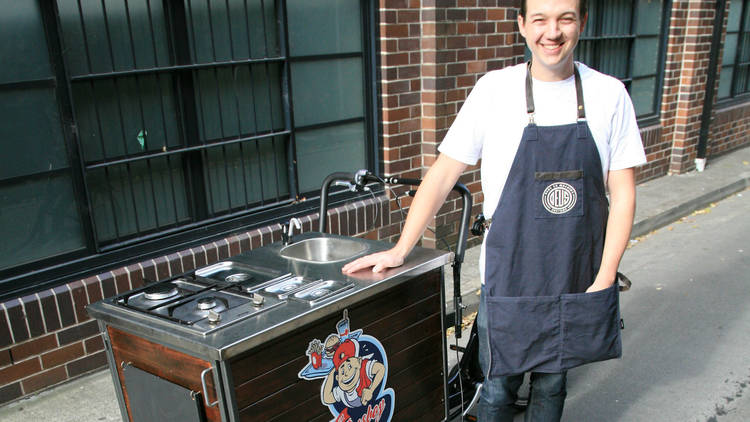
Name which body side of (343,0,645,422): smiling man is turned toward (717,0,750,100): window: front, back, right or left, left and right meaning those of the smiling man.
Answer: back

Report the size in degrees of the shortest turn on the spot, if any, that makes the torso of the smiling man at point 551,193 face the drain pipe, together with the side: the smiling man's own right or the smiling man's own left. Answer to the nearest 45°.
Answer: approximately 180°

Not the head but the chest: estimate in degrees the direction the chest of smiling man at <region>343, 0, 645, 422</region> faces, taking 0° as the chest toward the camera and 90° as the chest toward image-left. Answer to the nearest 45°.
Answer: approximately 0°
